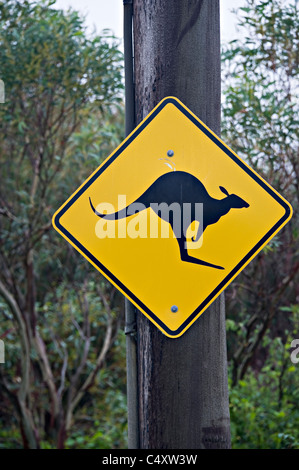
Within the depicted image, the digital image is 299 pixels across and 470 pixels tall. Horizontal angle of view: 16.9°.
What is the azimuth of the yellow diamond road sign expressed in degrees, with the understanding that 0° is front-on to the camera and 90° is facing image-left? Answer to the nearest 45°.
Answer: approximately 0°
